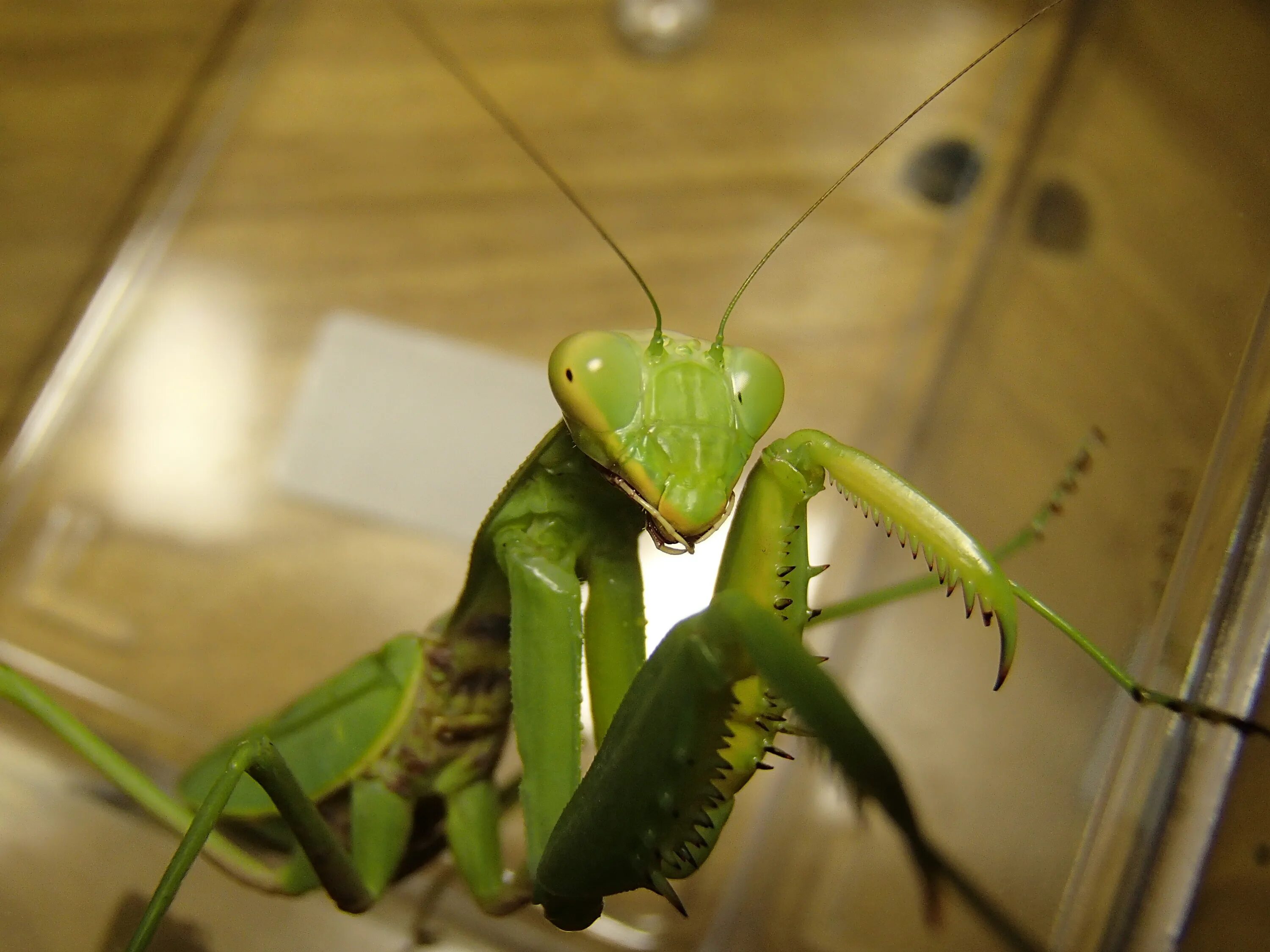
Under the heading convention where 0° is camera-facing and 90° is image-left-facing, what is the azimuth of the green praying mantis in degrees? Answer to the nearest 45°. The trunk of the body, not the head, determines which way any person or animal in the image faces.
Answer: approximately 315°
